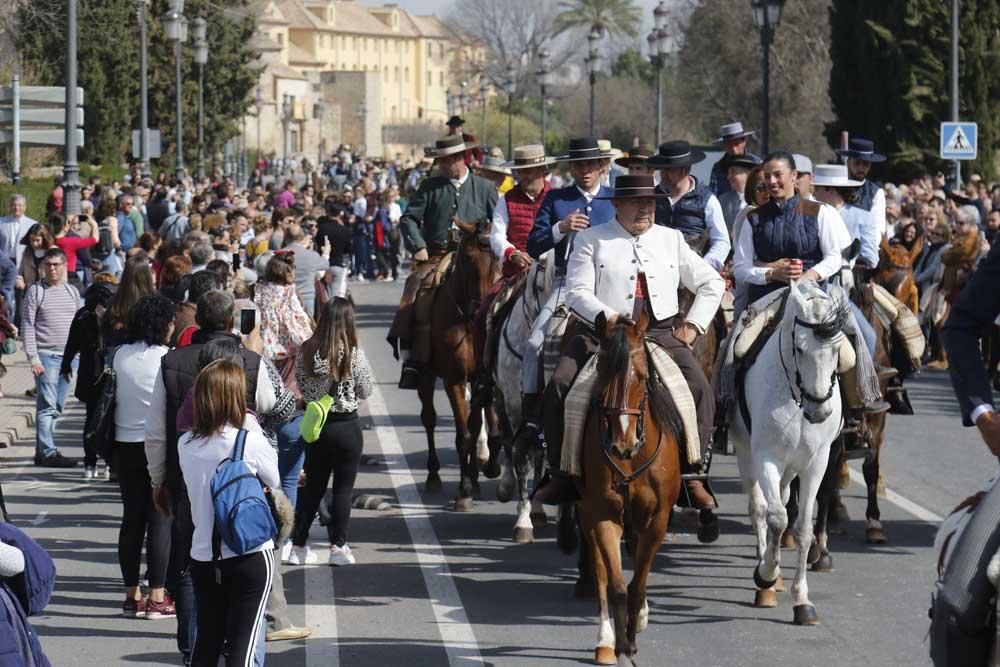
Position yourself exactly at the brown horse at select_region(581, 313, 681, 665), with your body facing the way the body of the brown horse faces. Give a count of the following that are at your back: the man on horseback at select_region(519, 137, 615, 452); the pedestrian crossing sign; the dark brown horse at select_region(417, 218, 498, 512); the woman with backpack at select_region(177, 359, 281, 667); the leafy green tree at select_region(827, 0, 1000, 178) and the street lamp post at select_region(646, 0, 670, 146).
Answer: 5

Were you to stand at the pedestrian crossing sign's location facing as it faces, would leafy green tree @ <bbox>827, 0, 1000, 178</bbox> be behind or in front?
behind

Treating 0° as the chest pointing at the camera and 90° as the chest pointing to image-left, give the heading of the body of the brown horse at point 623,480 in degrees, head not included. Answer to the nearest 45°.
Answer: approximately 0°

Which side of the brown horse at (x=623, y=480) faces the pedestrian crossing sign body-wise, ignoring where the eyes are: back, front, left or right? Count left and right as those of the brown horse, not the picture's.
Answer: back

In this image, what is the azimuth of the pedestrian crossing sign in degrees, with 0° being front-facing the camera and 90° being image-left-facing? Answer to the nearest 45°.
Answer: approximately 0°

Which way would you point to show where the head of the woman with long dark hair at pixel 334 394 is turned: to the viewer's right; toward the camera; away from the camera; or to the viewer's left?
away from the camera

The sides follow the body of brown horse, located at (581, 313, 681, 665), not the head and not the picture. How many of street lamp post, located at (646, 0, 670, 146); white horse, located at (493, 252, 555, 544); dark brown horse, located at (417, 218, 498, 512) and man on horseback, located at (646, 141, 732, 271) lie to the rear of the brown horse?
4

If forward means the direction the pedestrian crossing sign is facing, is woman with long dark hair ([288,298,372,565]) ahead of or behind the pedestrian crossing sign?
ahead

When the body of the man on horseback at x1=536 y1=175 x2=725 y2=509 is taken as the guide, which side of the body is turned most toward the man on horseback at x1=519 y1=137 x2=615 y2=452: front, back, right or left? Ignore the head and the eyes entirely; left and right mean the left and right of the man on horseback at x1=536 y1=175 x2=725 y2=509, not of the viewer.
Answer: back

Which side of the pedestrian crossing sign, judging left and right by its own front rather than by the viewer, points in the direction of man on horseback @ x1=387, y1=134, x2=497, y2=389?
front
